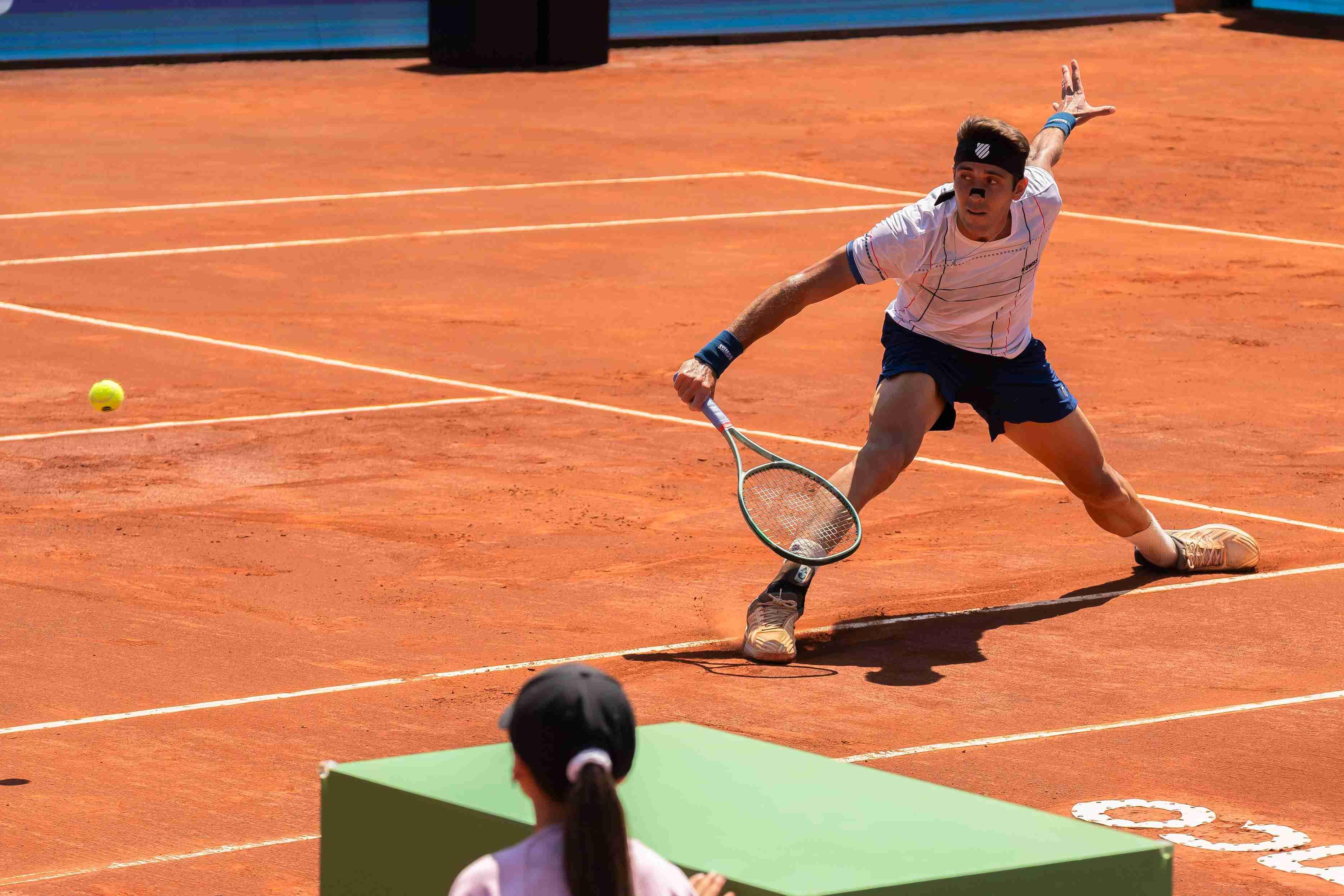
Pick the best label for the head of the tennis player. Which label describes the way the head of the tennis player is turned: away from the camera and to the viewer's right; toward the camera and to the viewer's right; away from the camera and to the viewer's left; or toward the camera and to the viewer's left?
toward the camera and to the viewer's left

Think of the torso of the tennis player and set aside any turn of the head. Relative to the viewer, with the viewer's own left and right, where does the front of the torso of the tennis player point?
facing the viewer

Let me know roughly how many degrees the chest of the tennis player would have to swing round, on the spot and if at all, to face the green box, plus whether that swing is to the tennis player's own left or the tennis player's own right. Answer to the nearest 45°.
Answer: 0° — they already face it

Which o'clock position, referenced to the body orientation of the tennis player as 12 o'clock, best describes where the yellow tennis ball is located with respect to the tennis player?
The yellow tennis ball is roughly at 4 o'clock from the tennis player.

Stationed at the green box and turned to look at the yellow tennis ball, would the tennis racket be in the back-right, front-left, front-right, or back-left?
front-right

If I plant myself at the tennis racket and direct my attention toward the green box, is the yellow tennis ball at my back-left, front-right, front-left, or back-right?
back-right

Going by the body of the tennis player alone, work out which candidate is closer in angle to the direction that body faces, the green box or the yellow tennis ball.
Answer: the green box
